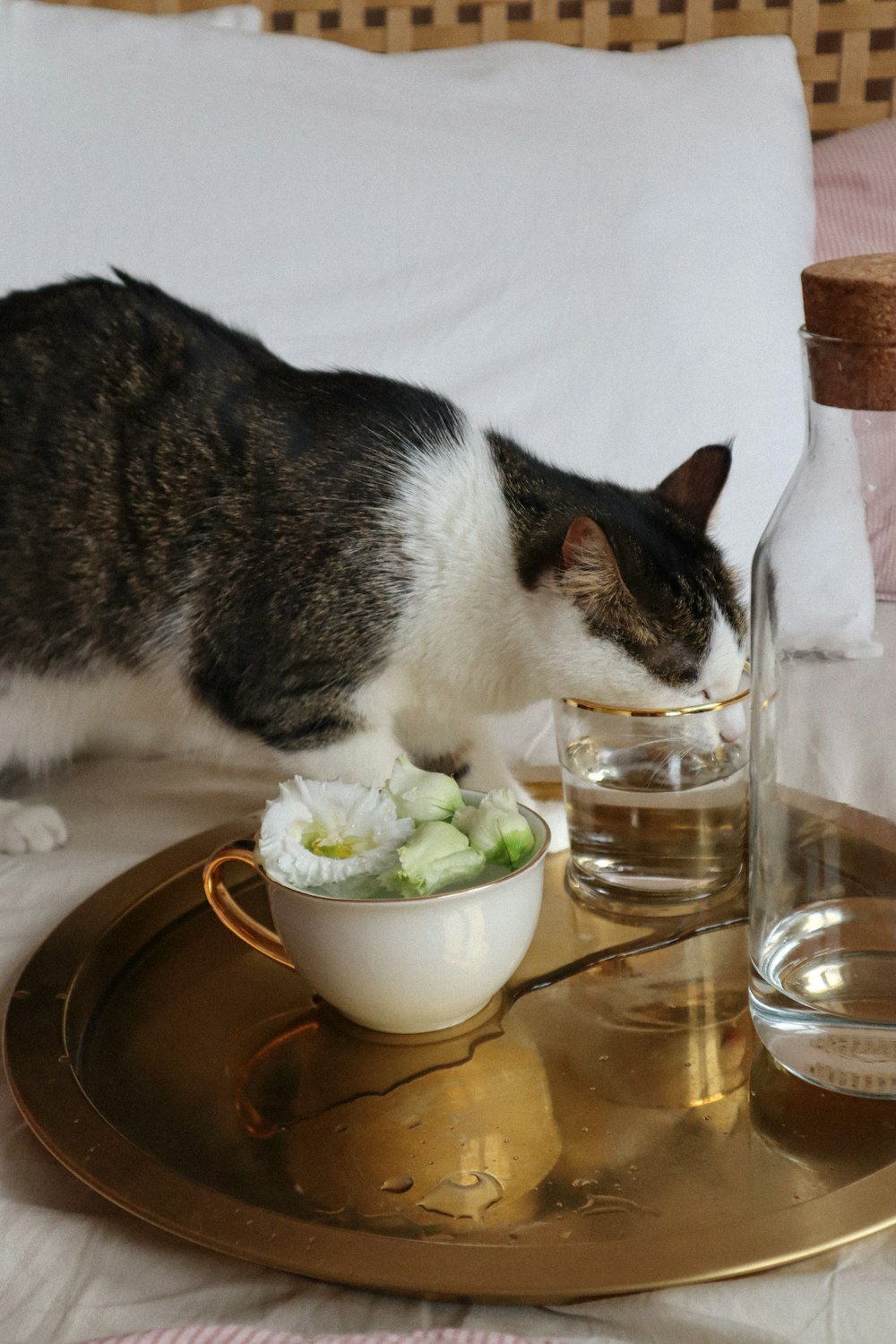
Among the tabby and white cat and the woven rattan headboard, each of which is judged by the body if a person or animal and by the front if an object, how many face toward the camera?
1

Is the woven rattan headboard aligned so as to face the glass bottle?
yes

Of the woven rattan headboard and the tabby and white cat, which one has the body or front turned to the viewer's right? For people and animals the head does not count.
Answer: the tabby and white cat

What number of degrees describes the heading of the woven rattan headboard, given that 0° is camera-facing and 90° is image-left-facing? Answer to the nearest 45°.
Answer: approximately 0°

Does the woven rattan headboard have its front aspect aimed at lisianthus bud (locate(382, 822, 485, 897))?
yes

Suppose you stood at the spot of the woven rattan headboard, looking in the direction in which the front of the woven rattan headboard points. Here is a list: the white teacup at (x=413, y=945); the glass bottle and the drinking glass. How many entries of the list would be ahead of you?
3

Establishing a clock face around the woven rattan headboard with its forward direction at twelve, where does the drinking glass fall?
The drinking glass is roughly at 12 o'clock from the woven rattan headboard.

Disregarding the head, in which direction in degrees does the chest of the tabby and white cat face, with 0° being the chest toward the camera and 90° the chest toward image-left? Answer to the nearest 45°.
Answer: approximately 270°

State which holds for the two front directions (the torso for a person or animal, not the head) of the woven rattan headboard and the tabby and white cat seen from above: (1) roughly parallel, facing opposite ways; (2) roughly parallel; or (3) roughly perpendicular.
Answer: roughly perpendicular

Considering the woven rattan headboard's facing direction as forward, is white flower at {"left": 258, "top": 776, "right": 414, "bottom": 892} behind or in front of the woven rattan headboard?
in front
